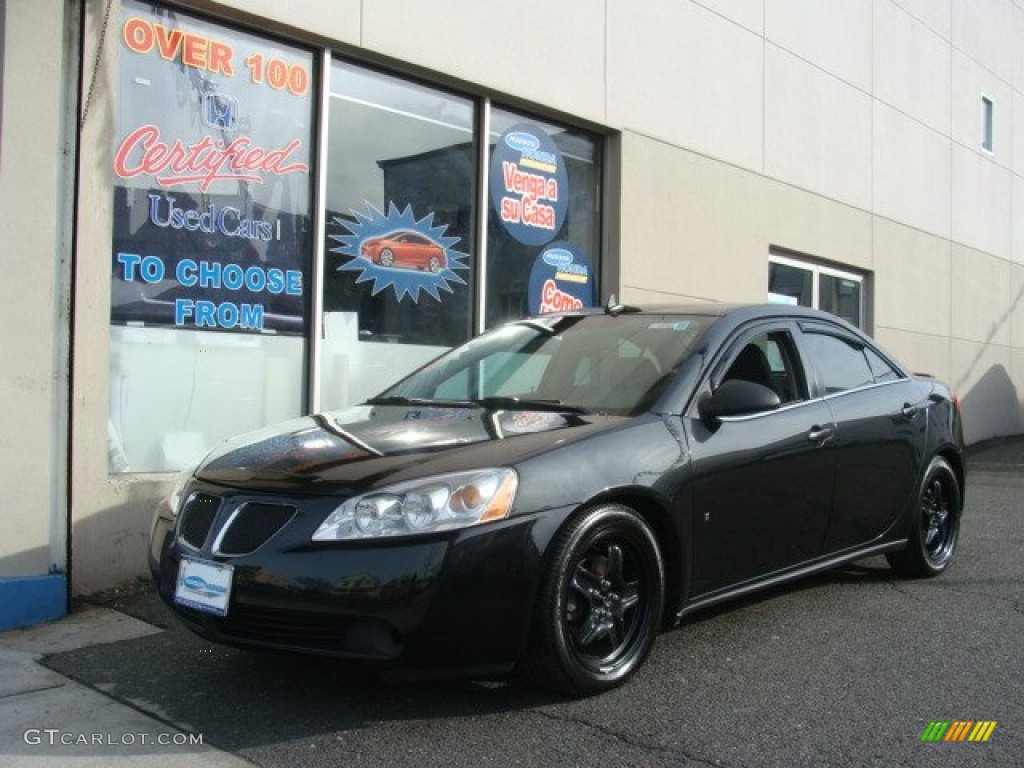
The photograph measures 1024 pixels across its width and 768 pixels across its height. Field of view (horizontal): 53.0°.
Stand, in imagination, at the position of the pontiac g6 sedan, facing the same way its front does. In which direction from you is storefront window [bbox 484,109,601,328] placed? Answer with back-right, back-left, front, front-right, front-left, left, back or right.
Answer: back-right

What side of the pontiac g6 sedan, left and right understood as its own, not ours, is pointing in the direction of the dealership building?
right

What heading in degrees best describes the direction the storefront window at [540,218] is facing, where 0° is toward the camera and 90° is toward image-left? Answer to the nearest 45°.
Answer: approximately 315°

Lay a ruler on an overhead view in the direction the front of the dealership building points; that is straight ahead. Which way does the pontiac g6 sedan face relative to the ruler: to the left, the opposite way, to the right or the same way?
to the right

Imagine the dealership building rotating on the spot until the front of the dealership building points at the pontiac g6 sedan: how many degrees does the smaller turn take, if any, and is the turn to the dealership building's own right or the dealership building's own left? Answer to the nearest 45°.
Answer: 0° — it already faces it

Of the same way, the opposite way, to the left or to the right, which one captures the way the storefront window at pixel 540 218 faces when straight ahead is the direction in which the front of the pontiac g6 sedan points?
to the left

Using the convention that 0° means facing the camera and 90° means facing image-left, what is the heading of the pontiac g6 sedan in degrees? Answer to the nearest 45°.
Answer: approximately 45°
